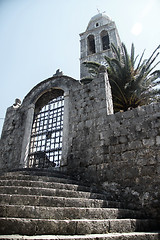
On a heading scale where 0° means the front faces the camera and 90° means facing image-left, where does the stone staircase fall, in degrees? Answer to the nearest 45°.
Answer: approximately 0°
